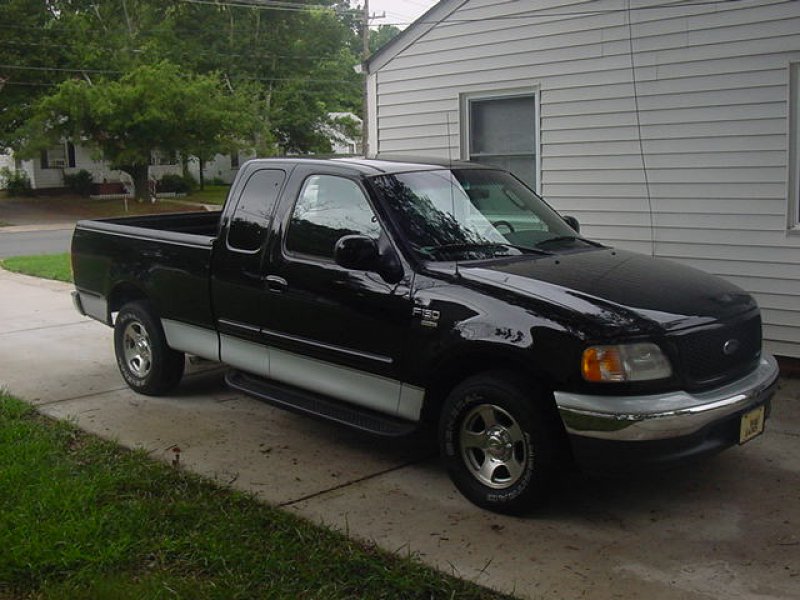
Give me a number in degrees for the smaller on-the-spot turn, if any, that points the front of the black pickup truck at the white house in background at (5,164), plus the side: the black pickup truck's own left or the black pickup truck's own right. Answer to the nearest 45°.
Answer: approximately 180°

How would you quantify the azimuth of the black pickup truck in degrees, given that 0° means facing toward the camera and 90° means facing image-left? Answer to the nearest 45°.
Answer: approximately 315°

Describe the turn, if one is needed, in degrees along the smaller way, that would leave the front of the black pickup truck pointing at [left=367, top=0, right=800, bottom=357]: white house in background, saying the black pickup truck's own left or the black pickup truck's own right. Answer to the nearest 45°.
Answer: approximately 90° to the black pickup truck's own left

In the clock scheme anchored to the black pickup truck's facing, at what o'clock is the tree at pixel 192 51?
The tree is roughly at 7 o'clock from the black pickup truck.
